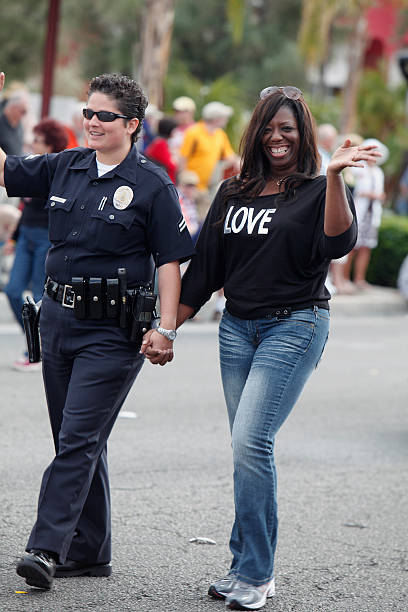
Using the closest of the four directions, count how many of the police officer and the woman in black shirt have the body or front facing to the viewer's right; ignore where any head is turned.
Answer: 0

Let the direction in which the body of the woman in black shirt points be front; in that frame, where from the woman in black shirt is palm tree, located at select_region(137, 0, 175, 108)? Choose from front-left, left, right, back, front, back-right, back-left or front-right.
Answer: back-right

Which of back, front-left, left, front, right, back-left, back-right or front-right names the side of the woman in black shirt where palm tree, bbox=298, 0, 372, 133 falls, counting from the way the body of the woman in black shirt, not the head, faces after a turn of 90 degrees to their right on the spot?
front-right

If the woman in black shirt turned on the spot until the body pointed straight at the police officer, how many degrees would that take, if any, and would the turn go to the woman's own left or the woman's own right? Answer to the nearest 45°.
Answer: approximately 45° to the woman's own right

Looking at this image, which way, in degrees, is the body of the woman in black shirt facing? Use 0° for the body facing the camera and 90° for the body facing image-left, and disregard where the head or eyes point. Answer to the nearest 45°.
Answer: approximately 45°
